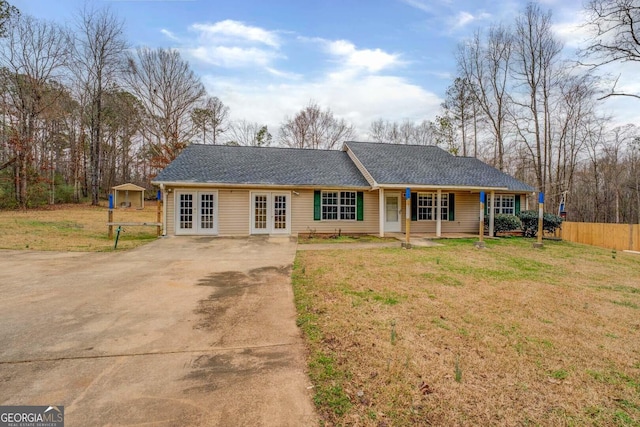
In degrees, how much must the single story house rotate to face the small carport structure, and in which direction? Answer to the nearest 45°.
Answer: approximately 135° to its right

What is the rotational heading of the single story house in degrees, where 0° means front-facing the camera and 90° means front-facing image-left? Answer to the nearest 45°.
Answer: approximately 0°

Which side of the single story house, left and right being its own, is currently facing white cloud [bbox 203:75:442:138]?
back

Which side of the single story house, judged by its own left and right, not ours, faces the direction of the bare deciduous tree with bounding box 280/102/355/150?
back

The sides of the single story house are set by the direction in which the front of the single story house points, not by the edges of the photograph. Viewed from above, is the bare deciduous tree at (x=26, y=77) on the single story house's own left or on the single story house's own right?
on the single story house's own right

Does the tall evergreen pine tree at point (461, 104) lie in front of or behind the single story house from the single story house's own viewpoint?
behind

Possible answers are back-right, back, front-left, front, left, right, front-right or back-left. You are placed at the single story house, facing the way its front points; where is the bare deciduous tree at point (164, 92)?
back-right

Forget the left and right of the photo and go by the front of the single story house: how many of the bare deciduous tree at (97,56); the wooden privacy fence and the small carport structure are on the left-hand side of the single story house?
1
